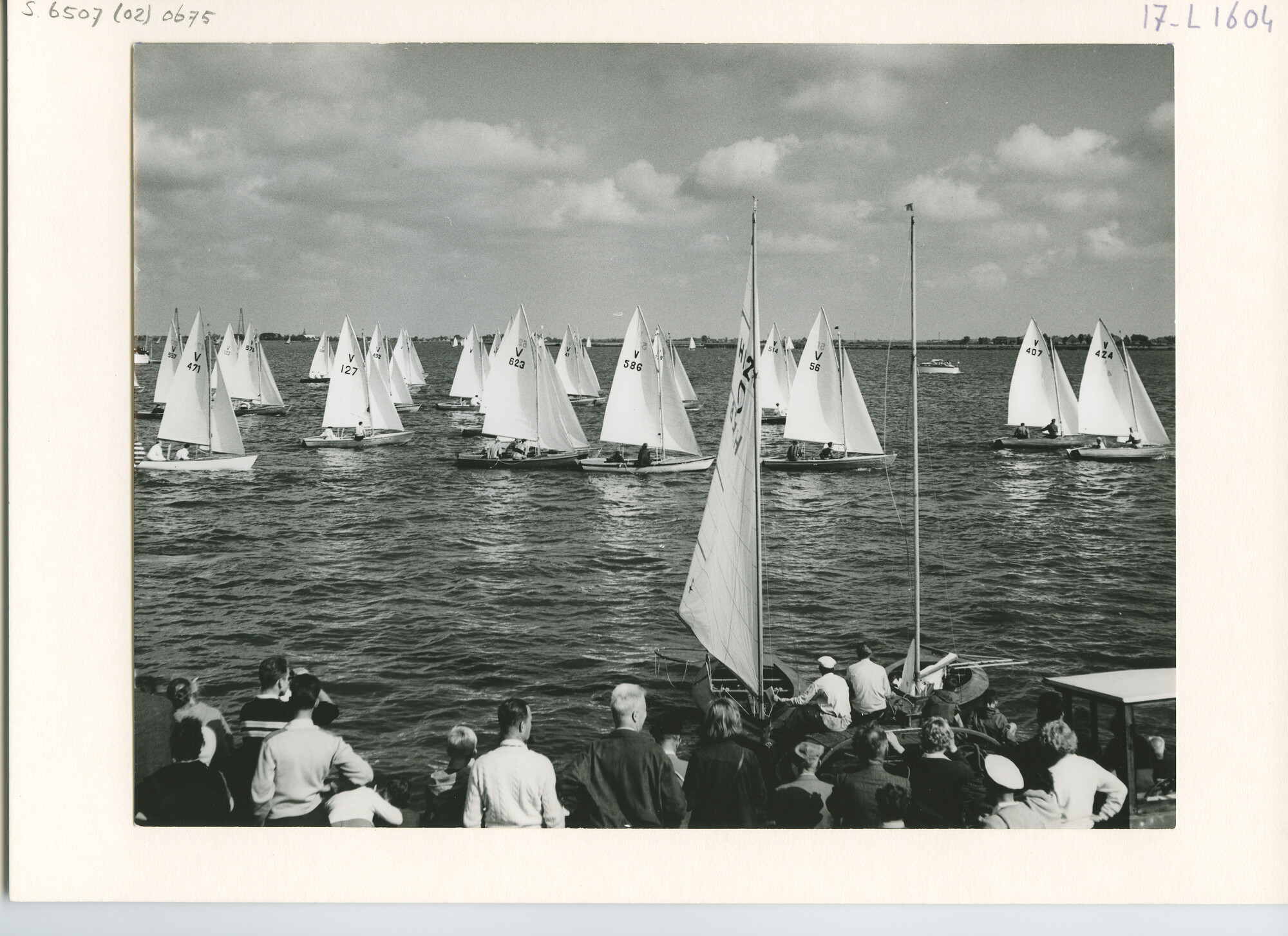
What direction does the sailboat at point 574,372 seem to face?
to the viewer's right

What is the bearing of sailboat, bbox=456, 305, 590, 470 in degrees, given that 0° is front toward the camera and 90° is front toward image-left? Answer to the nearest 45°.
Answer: approximately 270°

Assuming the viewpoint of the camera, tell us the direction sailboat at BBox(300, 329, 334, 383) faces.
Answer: facing to the right of the viewer

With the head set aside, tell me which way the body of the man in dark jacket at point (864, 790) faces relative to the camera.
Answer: away from the camera

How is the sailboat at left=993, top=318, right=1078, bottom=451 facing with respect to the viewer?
to the viewer's right
